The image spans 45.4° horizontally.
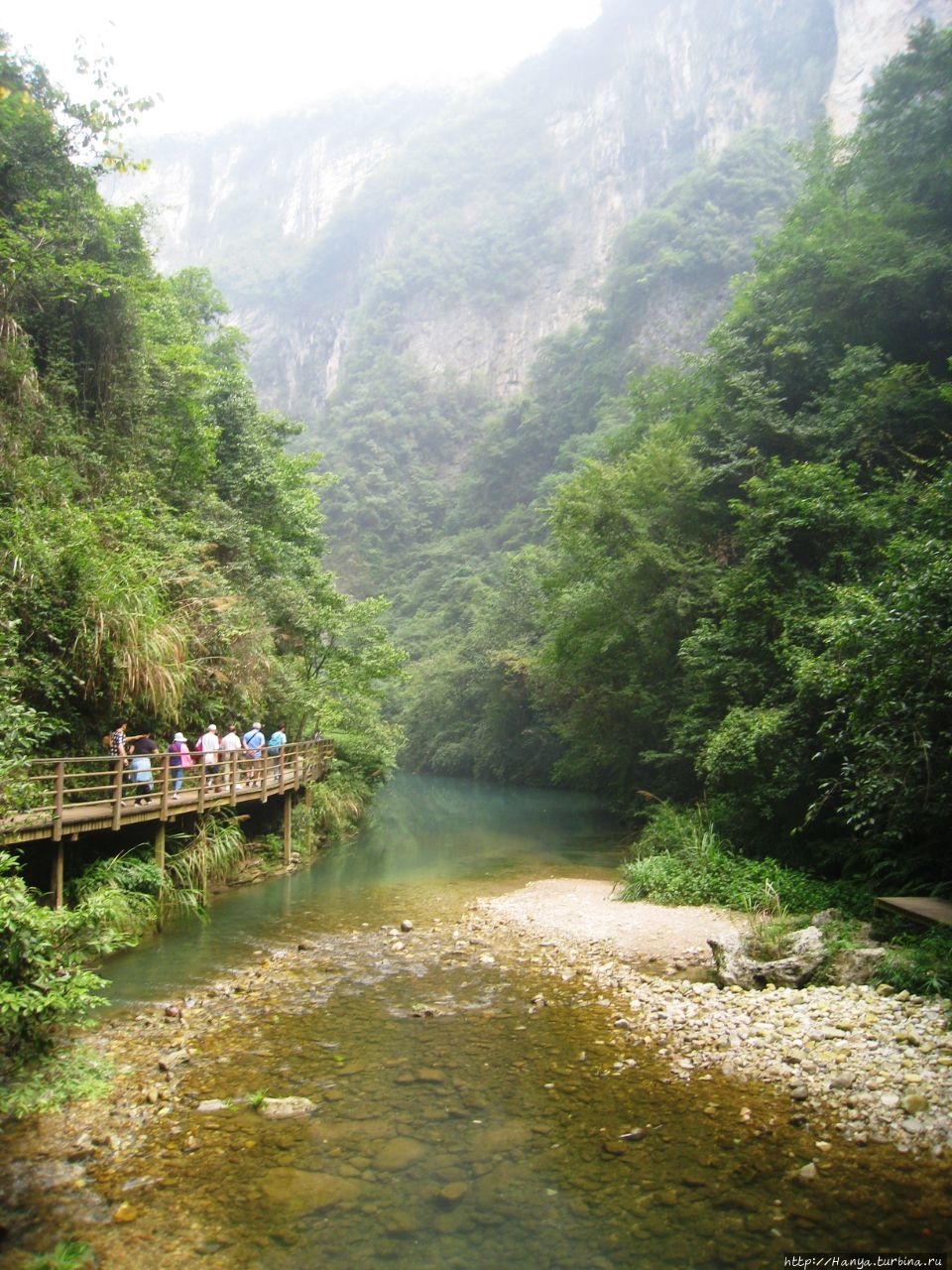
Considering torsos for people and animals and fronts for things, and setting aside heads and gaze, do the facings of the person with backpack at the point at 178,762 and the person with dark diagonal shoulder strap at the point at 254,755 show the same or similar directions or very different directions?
same or similar directions

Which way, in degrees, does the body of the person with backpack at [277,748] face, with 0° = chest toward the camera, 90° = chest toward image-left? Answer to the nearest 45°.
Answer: approximately 225°

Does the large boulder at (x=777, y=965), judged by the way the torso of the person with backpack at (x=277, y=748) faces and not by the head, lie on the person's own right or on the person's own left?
on the person's own right

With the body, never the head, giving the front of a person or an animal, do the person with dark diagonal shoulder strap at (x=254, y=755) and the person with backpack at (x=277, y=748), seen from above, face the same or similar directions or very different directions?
same or similar directions

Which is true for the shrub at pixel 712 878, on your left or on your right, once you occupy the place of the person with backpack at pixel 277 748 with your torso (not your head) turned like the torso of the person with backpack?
on your right

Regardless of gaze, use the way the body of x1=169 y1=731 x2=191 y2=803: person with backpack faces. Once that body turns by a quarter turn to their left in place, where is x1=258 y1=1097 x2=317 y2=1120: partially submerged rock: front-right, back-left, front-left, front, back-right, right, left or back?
back-left

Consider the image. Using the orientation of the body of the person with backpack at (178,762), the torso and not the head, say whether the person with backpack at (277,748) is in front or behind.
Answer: in front

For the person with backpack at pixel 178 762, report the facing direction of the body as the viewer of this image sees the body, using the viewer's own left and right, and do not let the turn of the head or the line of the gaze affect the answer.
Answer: facing away from the viewer and to the right of the viewer

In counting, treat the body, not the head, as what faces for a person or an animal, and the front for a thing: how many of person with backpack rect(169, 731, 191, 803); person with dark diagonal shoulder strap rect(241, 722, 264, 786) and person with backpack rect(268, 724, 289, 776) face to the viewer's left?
0

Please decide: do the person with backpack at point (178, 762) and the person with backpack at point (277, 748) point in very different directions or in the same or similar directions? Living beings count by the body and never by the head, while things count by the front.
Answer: same or similar directions

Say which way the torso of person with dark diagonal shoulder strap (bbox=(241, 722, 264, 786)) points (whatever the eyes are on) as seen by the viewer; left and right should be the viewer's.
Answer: facing away from the viewer and to the right of the viewer

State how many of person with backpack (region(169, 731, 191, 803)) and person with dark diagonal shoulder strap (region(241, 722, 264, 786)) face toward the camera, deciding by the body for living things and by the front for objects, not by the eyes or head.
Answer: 0
